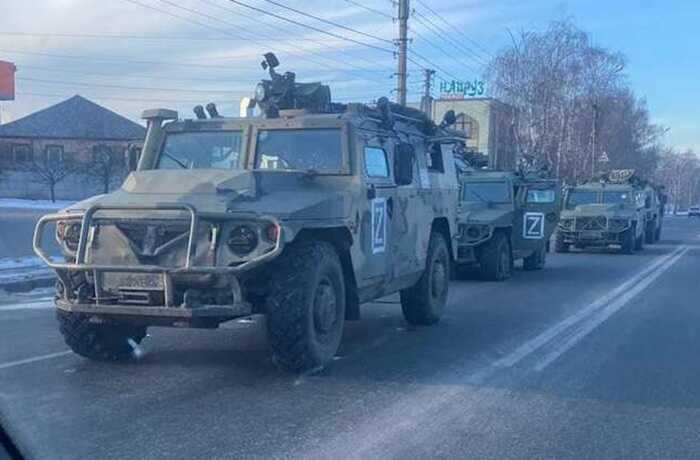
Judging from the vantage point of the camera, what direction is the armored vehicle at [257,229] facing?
facing the viewer and to the left of the viewer

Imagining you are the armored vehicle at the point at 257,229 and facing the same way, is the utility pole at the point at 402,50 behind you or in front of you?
behind

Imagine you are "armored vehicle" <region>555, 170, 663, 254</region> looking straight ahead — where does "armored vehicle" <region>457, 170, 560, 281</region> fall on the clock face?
"armored vehicle" <region>457, 170, 560, 281</region> is roughly at 11 o'clock from "armored vehicle" <region>555, 170, 663, 254</region>.

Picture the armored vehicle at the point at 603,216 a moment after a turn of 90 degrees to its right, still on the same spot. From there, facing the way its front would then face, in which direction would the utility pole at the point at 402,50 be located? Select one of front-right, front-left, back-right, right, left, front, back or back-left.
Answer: front-left

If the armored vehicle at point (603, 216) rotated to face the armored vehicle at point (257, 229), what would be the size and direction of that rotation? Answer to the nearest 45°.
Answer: approximately 45° to its left

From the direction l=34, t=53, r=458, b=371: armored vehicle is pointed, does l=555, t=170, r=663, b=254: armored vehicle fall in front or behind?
behind

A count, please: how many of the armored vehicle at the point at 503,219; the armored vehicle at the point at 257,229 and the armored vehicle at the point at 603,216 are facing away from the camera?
0

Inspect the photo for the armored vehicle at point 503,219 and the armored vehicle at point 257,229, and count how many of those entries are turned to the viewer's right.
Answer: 0

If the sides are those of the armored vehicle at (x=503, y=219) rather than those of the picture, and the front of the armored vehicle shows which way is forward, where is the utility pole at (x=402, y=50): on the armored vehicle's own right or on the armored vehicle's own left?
on the armored vehicle's own right
